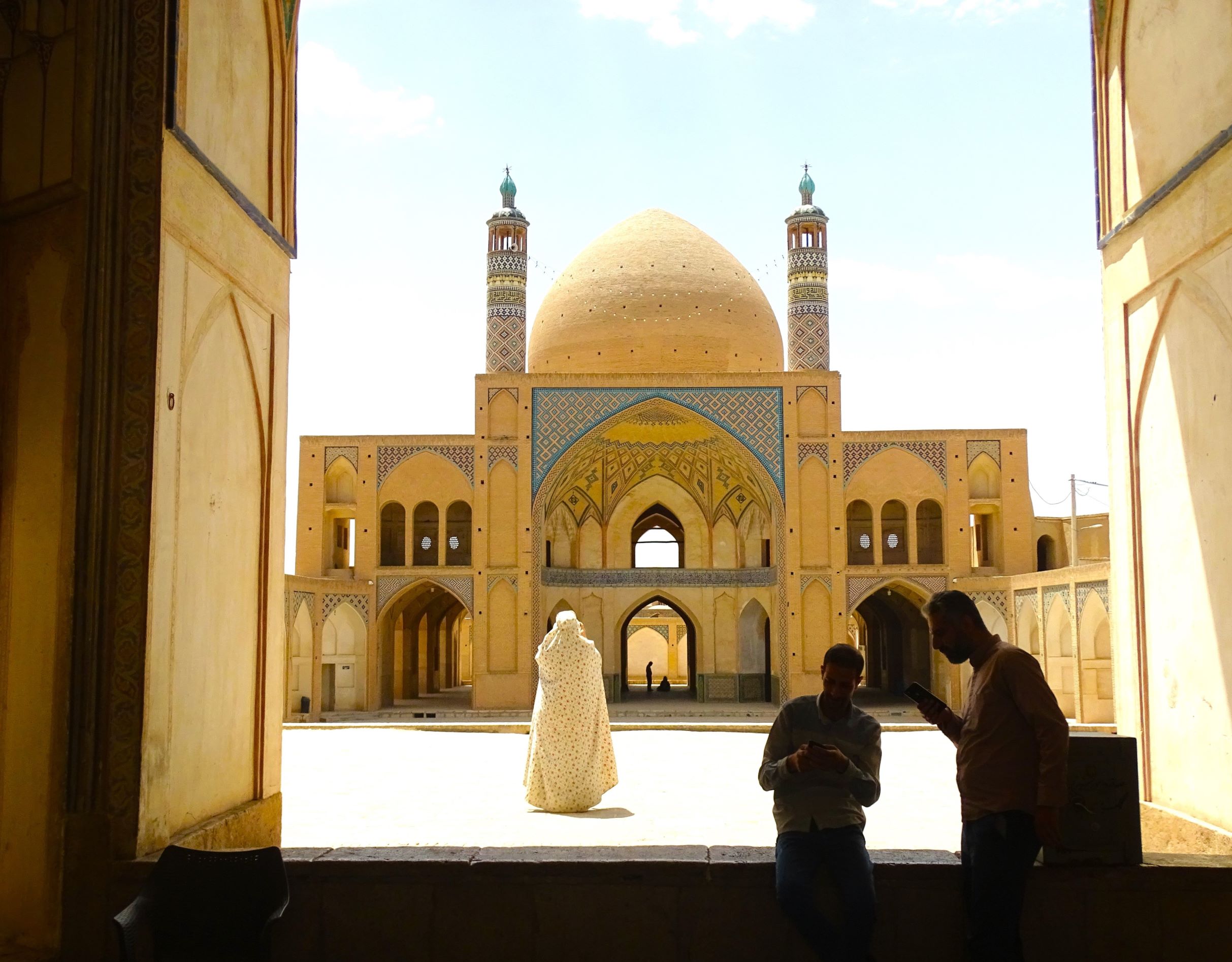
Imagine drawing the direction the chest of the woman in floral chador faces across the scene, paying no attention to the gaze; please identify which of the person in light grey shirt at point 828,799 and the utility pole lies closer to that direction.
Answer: the utility pole

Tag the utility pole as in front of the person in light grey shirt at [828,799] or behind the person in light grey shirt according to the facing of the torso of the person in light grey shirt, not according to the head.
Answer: behind

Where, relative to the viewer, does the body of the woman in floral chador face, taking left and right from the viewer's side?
facing away from the viewer

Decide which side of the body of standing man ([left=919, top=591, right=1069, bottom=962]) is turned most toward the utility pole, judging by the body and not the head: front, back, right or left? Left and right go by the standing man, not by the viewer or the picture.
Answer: right

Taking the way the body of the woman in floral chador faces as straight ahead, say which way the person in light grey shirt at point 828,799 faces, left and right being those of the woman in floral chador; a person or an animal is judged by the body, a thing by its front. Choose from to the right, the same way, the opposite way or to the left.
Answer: the opposite way

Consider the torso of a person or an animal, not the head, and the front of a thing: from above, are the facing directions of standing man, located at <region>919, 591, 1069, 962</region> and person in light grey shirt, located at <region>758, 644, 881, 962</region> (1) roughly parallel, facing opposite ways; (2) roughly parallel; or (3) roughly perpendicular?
roughly perpendicular

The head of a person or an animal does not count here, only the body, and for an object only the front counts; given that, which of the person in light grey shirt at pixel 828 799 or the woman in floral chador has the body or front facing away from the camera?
the woman in floral chador

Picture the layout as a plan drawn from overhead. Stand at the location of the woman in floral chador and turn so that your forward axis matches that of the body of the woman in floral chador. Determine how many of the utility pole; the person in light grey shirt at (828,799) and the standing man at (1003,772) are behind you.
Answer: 2

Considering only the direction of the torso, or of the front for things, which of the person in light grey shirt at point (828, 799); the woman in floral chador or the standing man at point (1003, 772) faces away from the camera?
the woman in floral chador

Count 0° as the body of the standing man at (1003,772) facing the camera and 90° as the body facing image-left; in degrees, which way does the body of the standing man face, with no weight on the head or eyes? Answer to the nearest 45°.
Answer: approximately 90°

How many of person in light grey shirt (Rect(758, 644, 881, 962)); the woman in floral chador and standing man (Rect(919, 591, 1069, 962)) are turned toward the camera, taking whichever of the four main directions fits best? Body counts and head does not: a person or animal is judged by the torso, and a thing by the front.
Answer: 1

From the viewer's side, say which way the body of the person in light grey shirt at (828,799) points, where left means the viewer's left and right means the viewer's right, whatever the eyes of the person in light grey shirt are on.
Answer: facing the viewer

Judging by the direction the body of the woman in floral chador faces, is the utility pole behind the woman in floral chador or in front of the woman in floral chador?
in front

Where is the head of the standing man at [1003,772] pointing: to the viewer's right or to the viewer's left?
to the viewer's left
